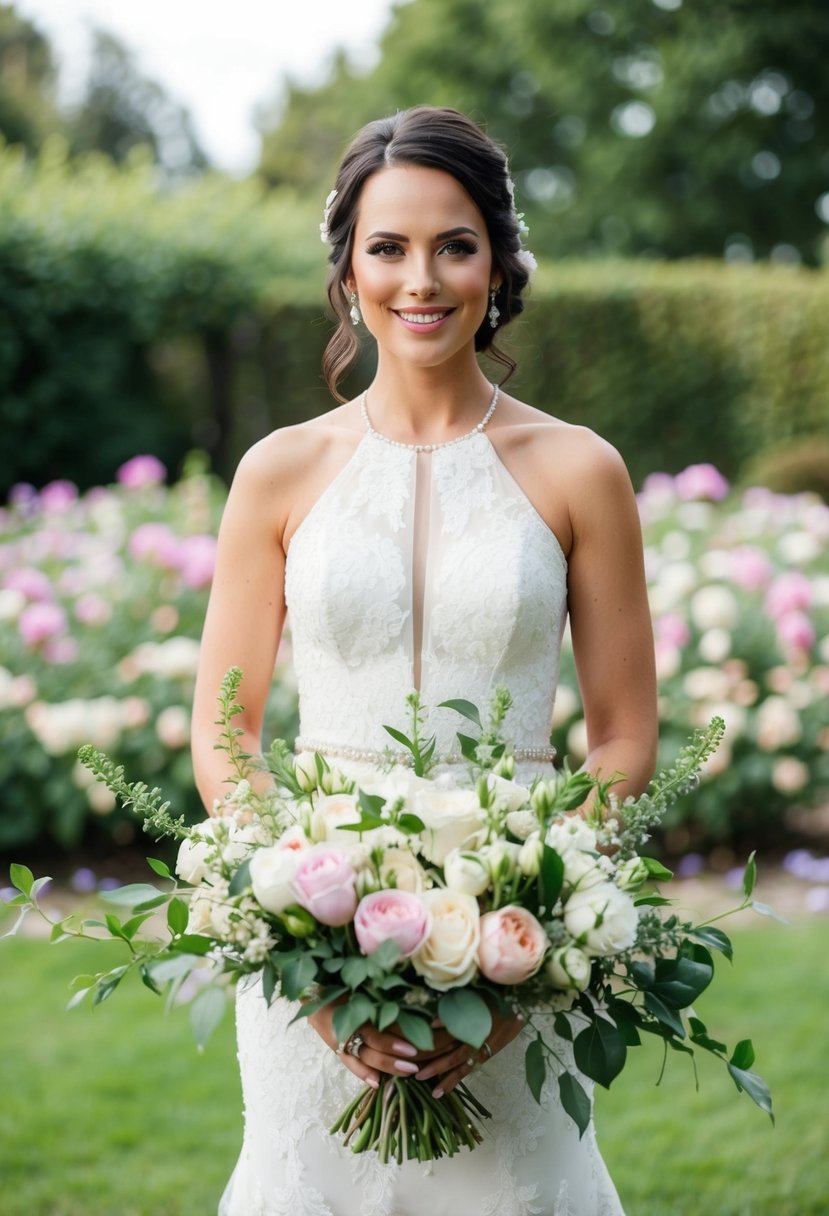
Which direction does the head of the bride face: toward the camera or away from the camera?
toward the camera

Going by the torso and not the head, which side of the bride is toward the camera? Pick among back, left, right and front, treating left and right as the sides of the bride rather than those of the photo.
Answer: front

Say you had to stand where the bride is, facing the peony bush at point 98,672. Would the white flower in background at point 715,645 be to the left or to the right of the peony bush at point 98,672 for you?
right

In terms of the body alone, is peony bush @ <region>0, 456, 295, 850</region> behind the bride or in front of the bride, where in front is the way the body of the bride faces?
behind

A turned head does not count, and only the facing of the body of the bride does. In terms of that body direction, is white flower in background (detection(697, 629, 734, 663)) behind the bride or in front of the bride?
behind

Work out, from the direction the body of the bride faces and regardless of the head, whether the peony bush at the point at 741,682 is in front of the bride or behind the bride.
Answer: behind

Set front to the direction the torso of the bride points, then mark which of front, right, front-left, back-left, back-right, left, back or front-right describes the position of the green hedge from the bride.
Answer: back
